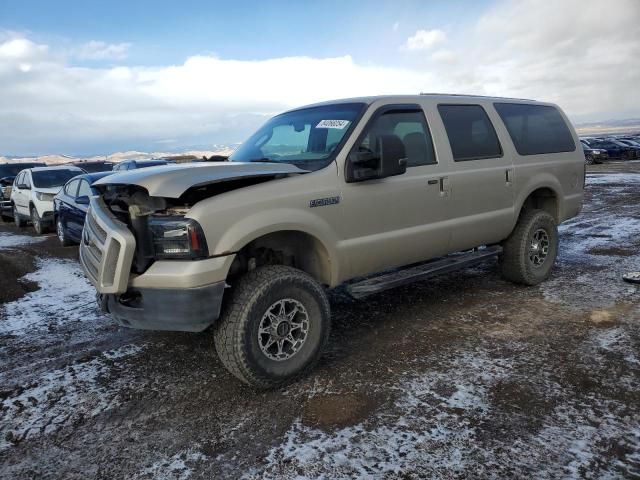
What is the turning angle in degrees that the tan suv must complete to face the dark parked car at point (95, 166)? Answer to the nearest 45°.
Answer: approximately 90° to its right

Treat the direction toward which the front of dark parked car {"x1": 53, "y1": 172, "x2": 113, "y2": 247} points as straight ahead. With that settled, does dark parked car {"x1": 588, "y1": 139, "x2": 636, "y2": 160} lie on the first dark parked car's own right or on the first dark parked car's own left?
on the first dark parked car's own left

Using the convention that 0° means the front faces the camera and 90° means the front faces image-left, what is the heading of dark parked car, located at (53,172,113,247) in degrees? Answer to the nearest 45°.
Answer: approximately 315°

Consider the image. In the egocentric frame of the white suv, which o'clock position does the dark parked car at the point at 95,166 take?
The dark parked car is roughly at 8 o'clock from the white suv.

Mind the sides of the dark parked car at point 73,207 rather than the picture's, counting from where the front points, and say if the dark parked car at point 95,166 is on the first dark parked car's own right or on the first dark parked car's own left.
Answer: on the first dark parked car's own left

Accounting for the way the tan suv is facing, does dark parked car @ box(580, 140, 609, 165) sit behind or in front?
behind
